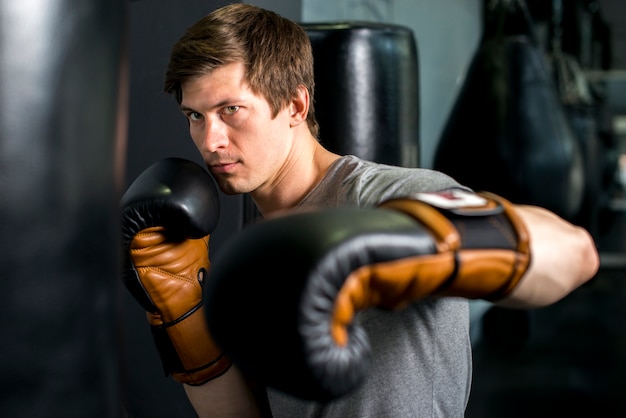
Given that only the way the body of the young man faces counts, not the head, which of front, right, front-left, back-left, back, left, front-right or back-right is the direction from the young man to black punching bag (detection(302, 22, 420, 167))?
back-right

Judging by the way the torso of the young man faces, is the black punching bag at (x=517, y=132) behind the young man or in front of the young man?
behind

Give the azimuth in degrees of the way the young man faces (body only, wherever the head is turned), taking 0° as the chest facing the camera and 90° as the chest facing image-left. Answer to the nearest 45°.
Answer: approximately 45°

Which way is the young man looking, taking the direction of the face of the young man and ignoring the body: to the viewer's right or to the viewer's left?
to the viewer's left

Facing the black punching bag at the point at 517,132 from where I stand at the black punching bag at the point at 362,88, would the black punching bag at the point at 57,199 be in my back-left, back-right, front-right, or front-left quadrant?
back-right
